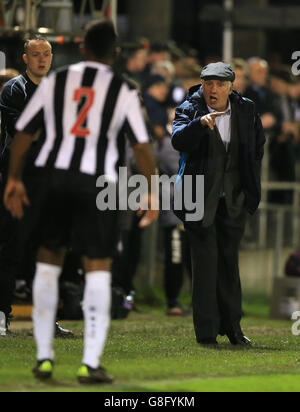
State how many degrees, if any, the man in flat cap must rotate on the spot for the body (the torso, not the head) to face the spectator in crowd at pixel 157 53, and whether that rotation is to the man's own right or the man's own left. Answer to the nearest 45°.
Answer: approximately 180°

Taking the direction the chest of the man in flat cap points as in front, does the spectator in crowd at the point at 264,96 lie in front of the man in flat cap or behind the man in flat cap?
behind

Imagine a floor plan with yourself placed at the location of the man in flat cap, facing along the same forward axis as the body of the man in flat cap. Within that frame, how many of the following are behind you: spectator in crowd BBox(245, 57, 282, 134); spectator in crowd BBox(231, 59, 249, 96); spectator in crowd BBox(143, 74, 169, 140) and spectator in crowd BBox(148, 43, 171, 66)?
4

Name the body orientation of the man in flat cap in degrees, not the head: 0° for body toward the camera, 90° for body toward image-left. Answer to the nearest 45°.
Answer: approximately 0°

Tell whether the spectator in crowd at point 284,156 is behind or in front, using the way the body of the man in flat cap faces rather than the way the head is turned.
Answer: behind

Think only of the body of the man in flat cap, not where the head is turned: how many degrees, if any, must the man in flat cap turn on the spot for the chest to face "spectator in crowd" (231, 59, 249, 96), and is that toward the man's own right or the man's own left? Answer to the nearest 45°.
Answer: approximately 180°
